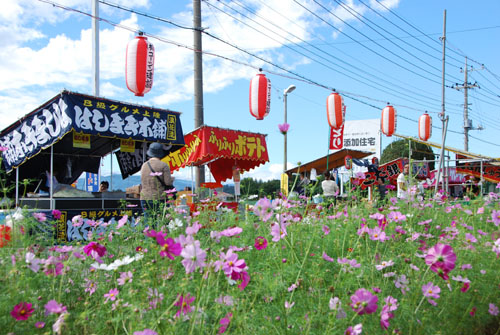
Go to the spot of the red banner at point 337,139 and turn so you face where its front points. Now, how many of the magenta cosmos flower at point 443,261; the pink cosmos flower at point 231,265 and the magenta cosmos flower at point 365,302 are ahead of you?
3

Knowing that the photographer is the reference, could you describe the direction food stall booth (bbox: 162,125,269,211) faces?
facing the viewer and to the right of the viewer

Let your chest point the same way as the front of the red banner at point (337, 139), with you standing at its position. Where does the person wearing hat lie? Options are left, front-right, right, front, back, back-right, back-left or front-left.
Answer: front

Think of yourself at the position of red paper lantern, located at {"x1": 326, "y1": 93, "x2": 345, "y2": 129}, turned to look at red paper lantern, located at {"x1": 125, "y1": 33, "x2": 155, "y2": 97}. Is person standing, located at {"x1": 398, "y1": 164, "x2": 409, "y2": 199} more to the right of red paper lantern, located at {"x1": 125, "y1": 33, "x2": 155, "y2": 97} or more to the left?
left

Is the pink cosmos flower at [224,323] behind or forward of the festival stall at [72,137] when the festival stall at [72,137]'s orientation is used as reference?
forward

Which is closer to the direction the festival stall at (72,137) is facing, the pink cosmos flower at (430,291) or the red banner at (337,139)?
the pink cosmos flower

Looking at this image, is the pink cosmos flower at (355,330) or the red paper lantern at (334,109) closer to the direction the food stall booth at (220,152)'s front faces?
the pink cosmos flower

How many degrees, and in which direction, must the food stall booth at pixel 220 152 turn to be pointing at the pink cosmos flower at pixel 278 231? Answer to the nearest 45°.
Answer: approximately 45° to its right

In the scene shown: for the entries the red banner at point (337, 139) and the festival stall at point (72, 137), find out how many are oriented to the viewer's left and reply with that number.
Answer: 0

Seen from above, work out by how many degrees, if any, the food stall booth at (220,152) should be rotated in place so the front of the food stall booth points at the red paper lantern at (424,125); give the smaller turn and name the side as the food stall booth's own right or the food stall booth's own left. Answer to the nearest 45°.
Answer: approximately 90° to the food stall booth's own left

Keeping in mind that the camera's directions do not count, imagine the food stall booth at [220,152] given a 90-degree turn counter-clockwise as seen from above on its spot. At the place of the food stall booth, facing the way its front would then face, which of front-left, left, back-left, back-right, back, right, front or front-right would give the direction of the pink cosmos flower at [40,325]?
back-right

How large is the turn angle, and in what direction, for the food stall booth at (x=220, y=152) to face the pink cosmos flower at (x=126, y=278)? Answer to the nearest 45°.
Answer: approximately 45° to its right

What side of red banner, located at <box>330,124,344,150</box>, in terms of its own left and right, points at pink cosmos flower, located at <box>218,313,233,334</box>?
front
